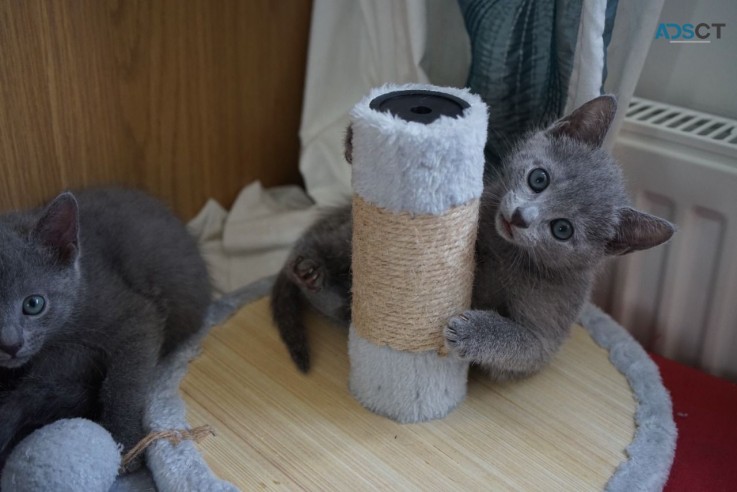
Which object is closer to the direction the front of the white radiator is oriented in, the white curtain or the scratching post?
the scratching post

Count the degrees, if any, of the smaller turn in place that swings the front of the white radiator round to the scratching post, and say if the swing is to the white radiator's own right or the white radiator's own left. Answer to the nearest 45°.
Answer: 0° — it already faces it

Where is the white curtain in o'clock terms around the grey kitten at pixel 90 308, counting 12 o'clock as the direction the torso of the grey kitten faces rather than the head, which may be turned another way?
The white curtain is roughly at 6 o'clock from the grey kitten.

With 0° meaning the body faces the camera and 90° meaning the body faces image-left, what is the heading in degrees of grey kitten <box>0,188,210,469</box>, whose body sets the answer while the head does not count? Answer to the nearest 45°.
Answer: approximately 45°

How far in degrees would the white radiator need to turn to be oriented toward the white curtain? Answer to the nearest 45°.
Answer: approximately 45° to its right

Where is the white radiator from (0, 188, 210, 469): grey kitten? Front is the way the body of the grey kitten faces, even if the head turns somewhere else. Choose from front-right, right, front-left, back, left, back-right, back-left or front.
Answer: back-left

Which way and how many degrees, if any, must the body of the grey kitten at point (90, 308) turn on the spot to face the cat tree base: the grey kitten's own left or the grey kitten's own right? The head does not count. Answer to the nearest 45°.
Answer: approximately 90° to the grey kitten's own left

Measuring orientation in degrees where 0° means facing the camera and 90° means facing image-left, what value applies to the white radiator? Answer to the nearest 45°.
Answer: approximately 45°

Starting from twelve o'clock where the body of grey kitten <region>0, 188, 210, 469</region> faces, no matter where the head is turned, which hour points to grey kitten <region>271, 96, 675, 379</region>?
grey kitten <region>271, 96, 675, 379</region> is roughly at 8 o'clock from grey kitten <region>0, 188, 210, 469</region>.
